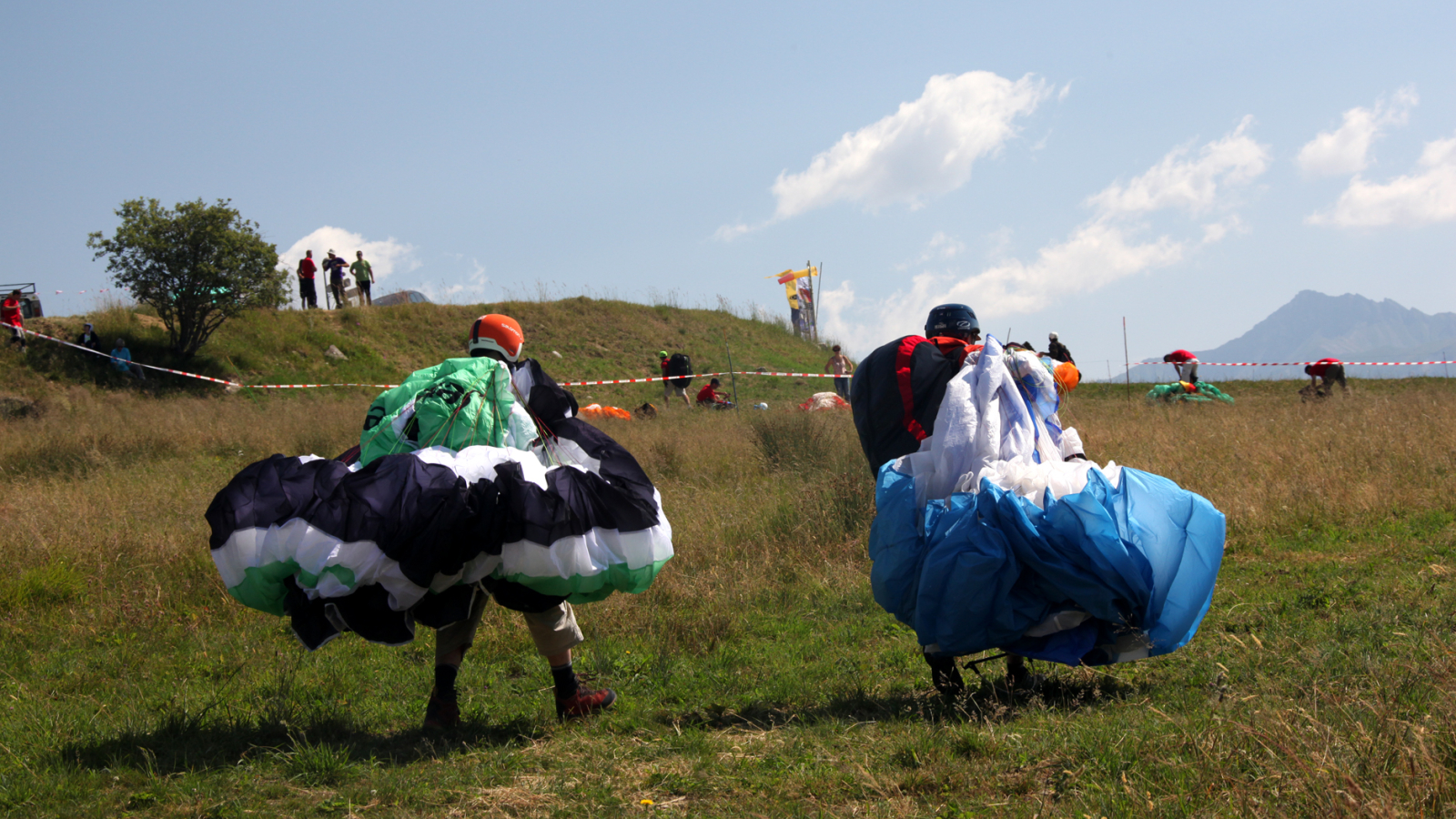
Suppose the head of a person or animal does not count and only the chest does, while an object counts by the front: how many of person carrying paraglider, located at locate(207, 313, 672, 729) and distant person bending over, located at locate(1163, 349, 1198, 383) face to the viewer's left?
1

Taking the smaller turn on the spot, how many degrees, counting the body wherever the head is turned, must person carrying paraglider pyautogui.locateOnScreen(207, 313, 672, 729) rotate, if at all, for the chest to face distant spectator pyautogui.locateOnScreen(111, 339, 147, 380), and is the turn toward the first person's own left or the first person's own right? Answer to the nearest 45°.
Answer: approximately 45° to the first person's own left

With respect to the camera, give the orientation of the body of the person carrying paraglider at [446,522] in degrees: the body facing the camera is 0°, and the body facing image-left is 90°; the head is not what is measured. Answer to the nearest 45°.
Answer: approximately 225°

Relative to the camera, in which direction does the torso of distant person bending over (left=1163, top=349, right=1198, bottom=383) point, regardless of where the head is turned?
to the viewer's left

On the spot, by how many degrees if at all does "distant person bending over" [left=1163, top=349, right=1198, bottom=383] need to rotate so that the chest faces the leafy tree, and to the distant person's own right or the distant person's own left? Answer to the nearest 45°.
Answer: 0° — they already face it

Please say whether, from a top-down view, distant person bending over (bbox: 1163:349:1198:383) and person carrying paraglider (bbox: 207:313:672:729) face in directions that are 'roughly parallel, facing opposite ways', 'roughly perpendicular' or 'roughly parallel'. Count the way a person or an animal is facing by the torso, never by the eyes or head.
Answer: roughly perpendicular

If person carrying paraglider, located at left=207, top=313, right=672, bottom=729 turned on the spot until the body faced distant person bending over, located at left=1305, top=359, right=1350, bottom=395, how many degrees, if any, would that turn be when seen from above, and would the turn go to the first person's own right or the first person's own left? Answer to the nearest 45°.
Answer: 0° — they already face them

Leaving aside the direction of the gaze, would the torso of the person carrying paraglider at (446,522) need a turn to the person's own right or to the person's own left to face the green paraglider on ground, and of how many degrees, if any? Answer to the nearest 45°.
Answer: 0° — they already face it

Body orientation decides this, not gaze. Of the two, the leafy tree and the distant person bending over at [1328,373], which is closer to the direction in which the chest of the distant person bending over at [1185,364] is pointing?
the leafy tree

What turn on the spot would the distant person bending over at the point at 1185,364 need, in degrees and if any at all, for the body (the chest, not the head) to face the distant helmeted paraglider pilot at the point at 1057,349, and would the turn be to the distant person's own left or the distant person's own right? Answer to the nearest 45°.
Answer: approximately 45° to the distant person's own right

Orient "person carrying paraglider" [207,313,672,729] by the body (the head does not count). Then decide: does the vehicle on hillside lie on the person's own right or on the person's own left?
on the person's own left
